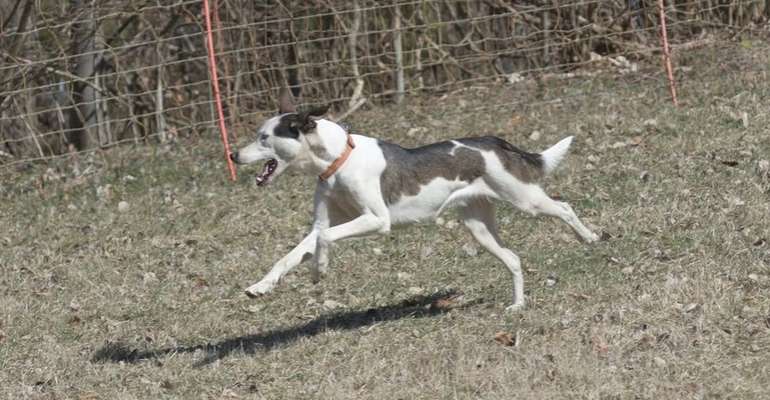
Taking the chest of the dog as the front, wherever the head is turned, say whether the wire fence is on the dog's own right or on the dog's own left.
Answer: on the dog's own right

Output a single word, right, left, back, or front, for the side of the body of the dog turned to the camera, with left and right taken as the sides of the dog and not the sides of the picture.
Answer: left

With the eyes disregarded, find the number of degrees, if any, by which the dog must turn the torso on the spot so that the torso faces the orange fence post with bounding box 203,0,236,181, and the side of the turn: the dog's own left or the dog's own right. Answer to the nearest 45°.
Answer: approximately 90° to the dog's own right
